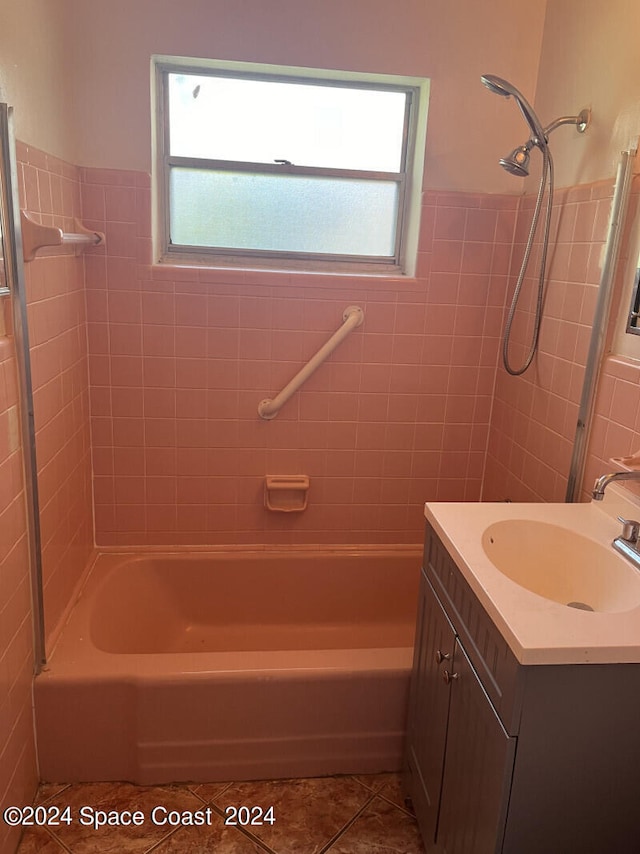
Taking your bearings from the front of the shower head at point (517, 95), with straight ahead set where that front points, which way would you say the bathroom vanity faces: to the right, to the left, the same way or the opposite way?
the same way

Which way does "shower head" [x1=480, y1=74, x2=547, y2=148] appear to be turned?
to the viewer's left

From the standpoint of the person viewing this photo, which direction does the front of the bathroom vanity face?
facing to the left of the viewer

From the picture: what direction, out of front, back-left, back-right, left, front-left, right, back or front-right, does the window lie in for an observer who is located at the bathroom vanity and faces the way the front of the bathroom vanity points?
front-right

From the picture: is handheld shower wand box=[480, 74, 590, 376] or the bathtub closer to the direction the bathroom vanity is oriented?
the bathtub

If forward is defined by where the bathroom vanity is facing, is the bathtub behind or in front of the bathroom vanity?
in front

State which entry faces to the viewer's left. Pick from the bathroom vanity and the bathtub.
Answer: the bathroom vanity

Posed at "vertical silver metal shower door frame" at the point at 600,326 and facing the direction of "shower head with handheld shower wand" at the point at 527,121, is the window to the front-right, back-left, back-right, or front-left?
front-left

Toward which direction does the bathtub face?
toward the camera

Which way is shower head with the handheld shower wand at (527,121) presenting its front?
to the viewer's left

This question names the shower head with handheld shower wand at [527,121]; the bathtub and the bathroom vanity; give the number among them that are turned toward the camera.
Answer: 1

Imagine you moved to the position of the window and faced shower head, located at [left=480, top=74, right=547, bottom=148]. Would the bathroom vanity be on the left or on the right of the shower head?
right
